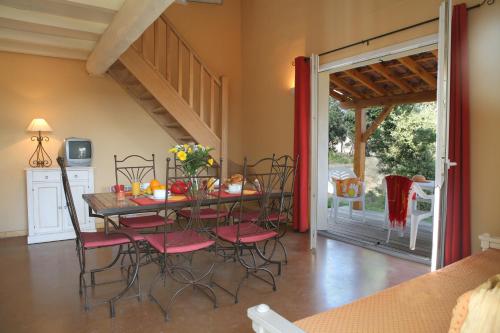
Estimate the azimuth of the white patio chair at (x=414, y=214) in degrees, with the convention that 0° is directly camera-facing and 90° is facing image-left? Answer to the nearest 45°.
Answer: approximately 225°

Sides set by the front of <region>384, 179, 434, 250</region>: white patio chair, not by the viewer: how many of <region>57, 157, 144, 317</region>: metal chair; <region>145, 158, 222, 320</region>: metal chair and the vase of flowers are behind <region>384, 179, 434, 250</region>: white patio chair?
3

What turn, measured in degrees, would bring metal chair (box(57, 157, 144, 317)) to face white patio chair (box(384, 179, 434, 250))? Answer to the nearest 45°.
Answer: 0° — it already faces it

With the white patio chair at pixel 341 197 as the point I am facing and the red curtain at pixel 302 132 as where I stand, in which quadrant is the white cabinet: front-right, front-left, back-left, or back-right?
back-left

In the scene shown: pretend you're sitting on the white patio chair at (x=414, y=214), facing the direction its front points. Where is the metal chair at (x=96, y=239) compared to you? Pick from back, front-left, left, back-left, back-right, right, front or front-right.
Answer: back

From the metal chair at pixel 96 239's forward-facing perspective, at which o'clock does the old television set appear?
The old television set is roughly at 9 o'clock from the metal chair.

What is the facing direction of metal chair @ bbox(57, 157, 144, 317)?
to the viewer's right

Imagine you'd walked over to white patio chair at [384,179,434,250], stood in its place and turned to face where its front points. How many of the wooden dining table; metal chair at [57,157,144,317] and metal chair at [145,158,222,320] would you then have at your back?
3
